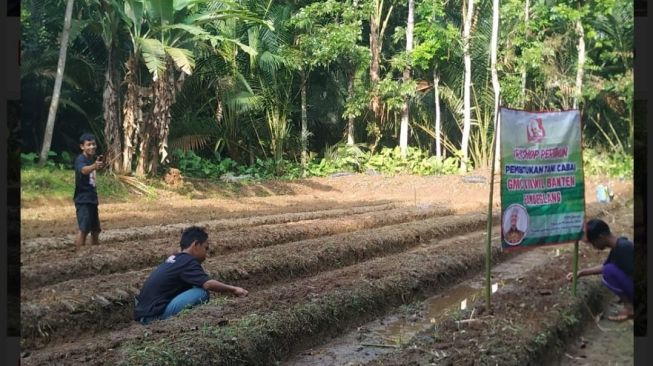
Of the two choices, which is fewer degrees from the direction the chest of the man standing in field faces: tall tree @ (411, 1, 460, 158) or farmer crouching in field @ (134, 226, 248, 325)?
the farmer crouching in field

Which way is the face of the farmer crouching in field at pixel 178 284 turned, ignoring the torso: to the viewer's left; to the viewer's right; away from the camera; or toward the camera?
to the viewer's right

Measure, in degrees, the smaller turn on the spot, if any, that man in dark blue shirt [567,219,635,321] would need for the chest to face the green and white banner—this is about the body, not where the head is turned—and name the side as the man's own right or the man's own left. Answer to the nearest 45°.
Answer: approximately 45° to the man's own right

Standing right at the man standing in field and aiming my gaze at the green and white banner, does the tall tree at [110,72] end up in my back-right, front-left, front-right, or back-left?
back-left

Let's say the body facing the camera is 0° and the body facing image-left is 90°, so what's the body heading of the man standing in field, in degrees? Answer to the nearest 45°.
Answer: approximately 315°

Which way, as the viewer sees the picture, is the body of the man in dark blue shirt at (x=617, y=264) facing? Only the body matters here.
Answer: to the viewer's left

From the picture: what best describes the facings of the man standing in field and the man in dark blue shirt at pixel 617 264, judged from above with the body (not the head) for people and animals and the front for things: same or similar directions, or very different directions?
very different directions

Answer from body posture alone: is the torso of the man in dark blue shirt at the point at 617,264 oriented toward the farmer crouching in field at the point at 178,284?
yes

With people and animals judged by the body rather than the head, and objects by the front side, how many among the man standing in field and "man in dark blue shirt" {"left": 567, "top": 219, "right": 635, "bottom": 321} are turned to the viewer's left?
1

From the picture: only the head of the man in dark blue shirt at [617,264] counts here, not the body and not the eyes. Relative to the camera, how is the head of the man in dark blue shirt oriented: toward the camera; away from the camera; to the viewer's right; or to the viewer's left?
to the viewer's left

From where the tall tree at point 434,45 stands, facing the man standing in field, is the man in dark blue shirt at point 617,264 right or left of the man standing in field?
left

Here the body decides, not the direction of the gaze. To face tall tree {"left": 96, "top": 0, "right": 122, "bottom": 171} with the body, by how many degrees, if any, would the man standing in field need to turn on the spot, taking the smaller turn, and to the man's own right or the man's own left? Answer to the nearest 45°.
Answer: approximately 135° to the man's own left
